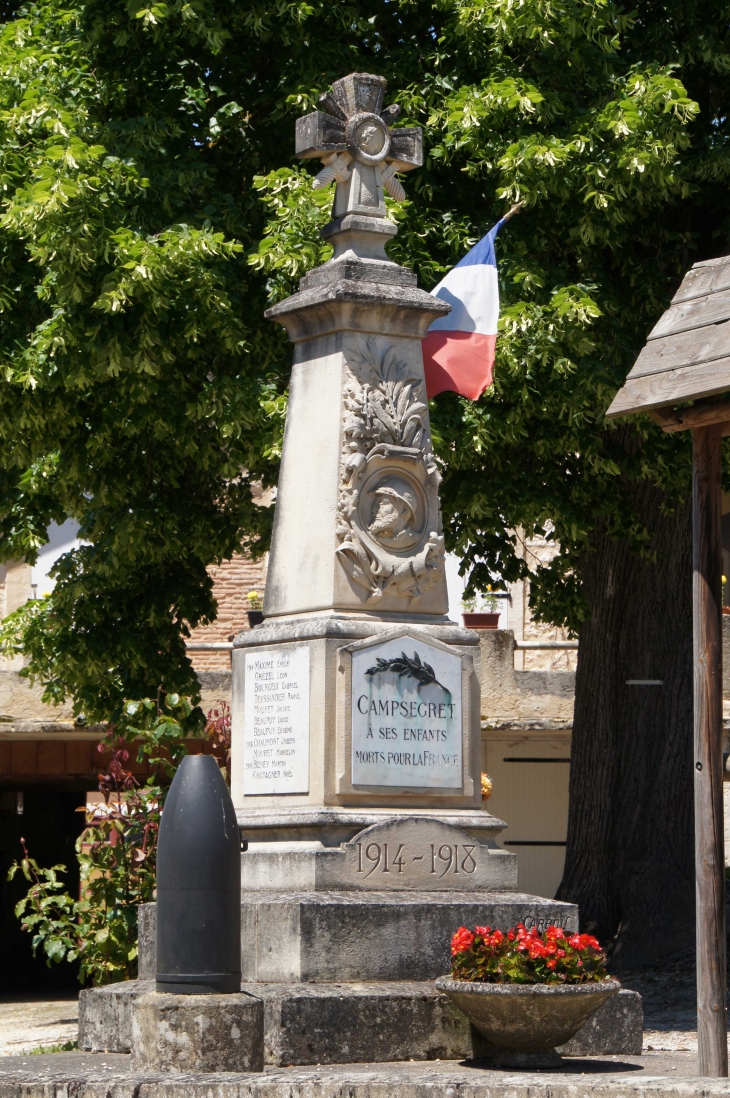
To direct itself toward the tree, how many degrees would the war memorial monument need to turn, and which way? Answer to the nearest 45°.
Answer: approximately 135° to its left

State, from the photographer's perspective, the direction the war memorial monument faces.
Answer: facing the viewer and to the right of the viewer
